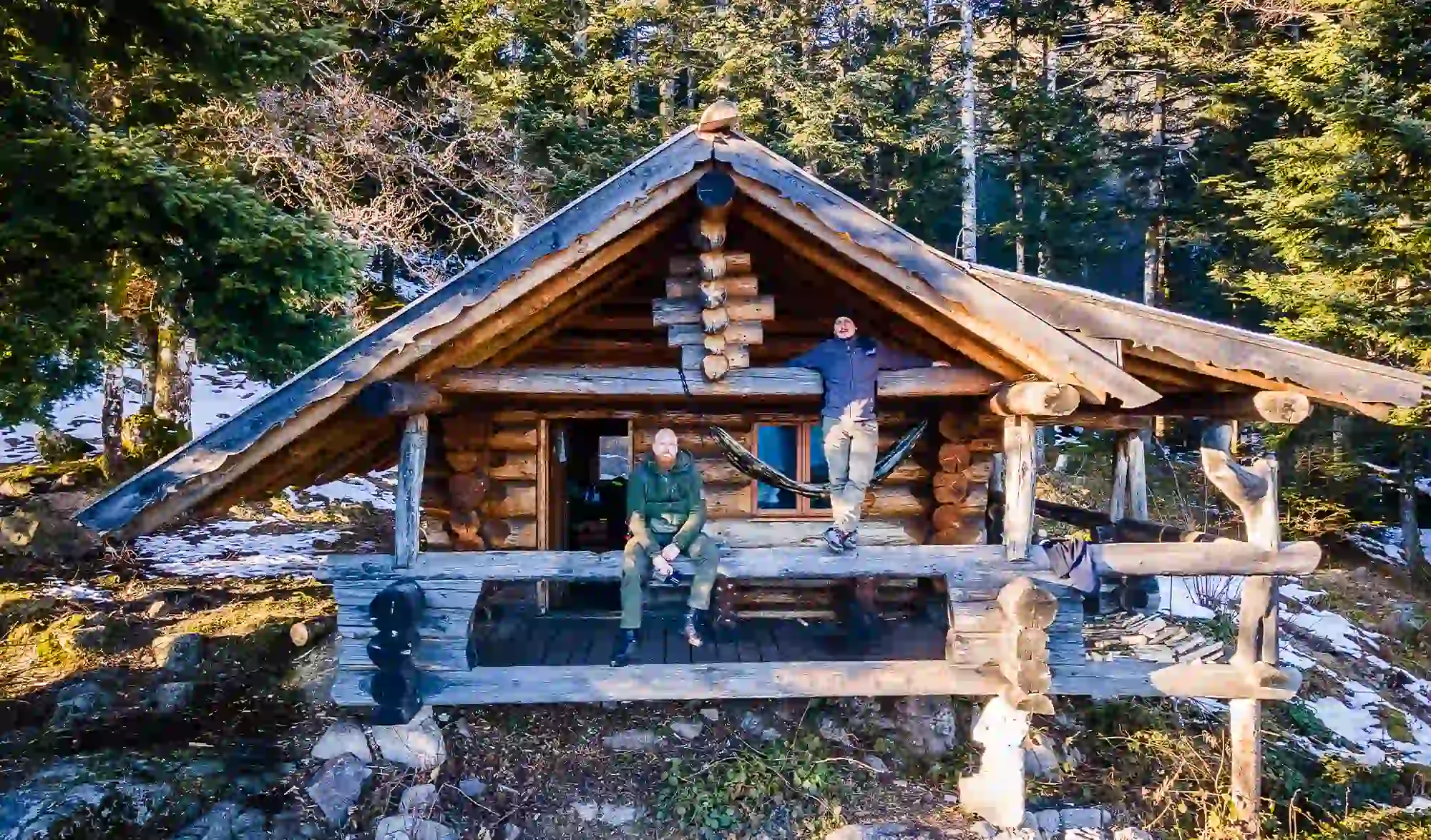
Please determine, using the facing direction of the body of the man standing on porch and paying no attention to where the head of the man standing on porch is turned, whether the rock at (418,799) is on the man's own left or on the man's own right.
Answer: on the man's own right

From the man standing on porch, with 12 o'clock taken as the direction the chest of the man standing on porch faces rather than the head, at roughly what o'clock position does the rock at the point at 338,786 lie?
The rock is roughly at 3 o'clock from the man standing on porch.

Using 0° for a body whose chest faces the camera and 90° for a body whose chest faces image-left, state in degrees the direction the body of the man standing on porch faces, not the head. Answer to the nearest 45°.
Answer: approximately 0°

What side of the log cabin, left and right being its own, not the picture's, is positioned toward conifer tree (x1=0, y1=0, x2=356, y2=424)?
right

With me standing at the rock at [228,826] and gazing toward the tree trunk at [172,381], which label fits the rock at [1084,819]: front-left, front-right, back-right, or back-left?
back-right

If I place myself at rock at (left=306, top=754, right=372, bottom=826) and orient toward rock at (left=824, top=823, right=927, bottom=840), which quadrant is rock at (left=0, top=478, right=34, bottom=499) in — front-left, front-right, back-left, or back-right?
back-left

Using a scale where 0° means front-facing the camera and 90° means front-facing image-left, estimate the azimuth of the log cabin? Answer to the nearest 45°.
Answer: approximately 0°

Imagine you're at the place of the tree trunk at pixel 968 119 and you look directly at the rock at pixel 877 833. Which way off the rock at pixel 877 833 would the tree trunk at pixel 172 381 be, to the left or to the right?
right

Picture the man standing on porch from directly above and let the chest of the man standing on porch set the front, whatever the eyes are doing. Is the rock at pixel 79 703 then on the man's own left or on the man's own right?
on the man's own right

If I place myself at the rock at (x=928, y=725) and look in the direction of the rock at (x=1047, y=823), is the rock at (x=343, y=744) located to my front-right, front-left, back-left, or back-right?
back-right

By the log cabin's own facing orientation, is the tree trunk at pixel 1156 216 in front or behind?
behind

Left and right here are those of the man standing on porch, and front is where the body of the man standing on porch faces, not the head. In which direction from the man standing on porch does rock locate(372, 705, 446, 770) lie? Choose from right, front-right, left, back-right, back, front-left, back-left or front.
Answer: right
